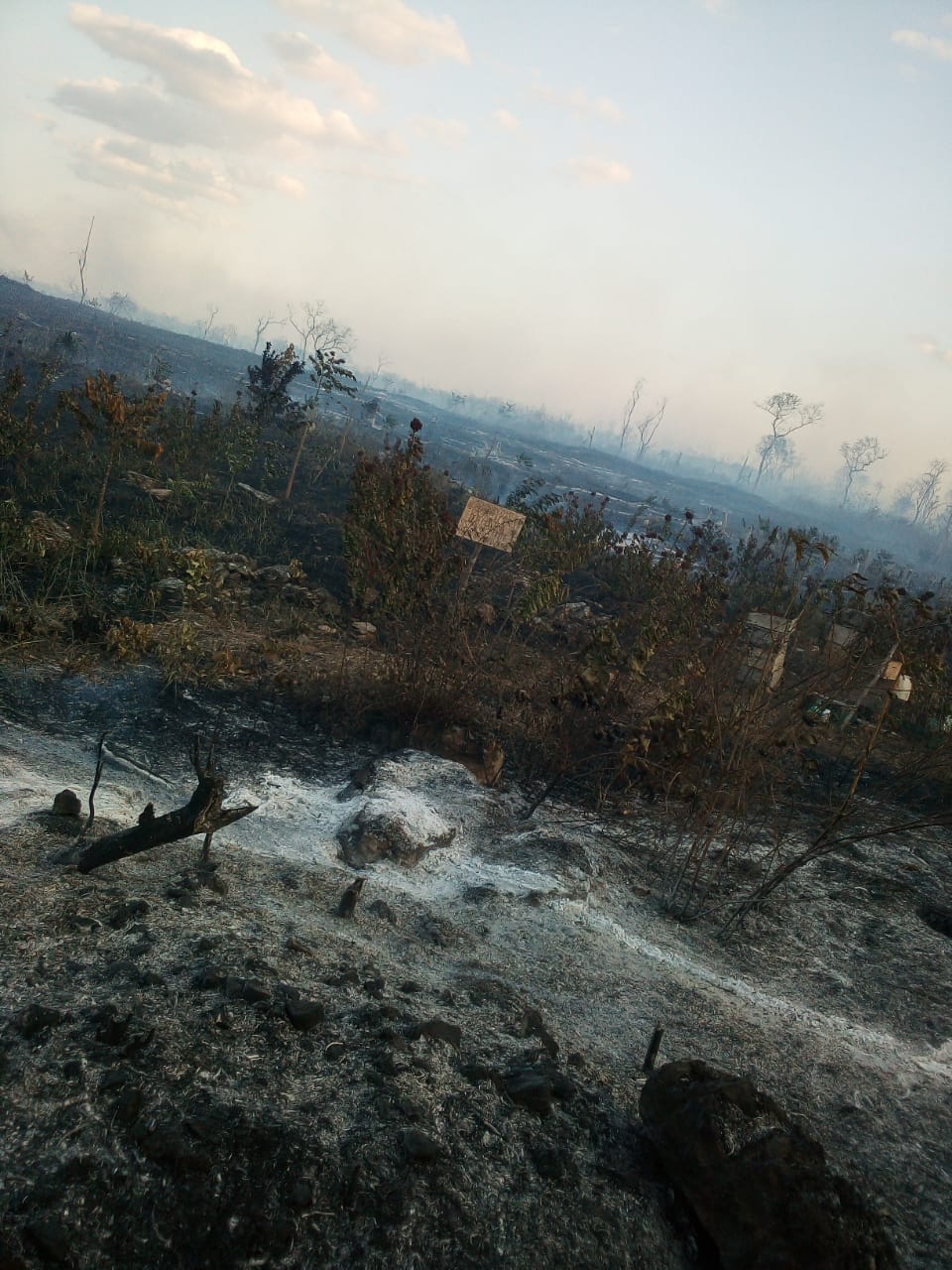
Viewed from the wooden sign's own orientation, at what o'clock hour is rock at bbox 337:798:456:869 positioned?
The rock is roughly at 12 o'clock from the wooden sign.

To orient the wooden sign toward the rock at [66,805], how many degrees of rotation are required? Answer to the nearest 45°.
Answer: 0° — it already faces it

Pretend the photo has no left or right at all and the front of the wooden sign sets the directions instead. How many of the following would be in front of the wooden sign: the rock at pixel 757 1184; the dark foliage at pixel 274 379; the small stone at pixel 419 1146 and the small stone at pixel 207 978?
3

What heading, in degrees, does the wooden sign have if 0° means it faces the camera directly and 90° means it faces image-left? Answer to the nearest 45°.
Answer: approximately 0°

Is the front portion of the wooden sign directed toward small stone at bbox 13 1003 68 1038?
yes

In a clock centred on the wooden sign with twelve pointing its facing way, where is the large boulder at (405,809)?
The large boulder is roughly at 12 o'clock from the wooden sign.

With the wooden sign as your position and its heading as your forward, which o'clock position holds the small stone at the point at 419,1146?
The small stone is roughly at 12 o'clock from the wooden sign.

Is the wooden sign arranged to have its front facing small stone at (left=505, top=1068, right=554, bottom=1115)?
yes

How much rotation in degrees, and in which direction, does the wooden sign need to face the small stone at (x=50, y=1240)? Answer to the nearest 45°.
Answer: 0° — it already faces it
